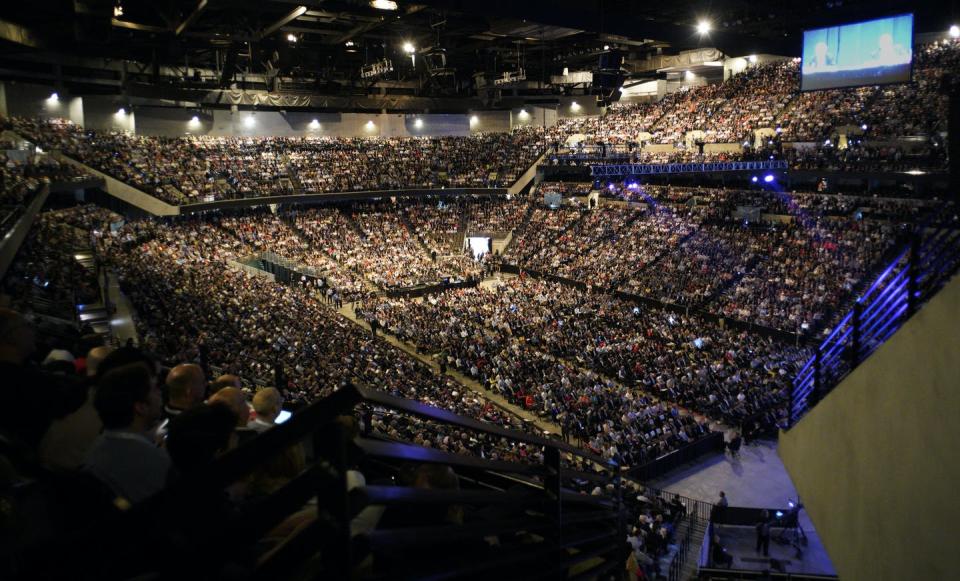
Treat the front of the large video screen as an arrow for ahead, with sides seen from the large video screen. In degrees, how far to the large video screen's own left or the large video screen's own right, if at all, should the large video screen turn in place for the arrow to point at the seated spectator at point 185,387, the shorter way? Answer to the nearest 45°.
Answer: approximately 45° to the large video screen's own left

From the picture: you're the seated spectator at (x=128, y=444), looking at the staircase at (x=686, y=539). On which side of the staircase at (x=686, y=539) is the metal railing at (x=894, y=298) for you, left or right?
right

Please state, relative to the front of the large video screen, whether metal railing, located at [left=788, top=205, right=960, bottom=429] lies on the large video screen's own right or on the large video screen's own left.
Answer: on the large video screen's own left

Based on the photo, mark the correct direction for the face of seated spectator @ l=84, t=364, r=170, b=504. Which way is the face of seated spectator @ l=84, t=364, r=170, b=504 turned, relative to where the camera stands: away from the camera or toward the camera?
away from the camera

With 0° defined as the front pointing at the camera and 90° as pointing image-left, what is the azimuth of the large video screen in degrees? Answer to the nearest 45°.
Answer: approximately 45°

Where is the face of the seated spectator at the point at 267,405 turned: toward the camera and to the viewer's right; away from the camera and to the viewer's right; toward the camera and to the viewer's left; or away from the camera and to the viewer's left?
away from the camera and to the viewer's right

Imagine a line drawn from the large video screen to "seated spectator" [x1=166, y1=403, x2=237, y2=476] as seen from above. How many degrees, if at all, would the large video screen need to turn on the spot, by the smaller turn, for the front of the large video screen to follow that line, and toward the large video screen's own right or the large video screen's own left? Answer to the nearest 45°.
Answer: approximately 45° to the large video screen's own left

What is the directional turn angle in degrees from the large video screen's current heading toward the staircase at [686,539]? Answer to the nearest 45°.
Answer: approximately 45° to its left
